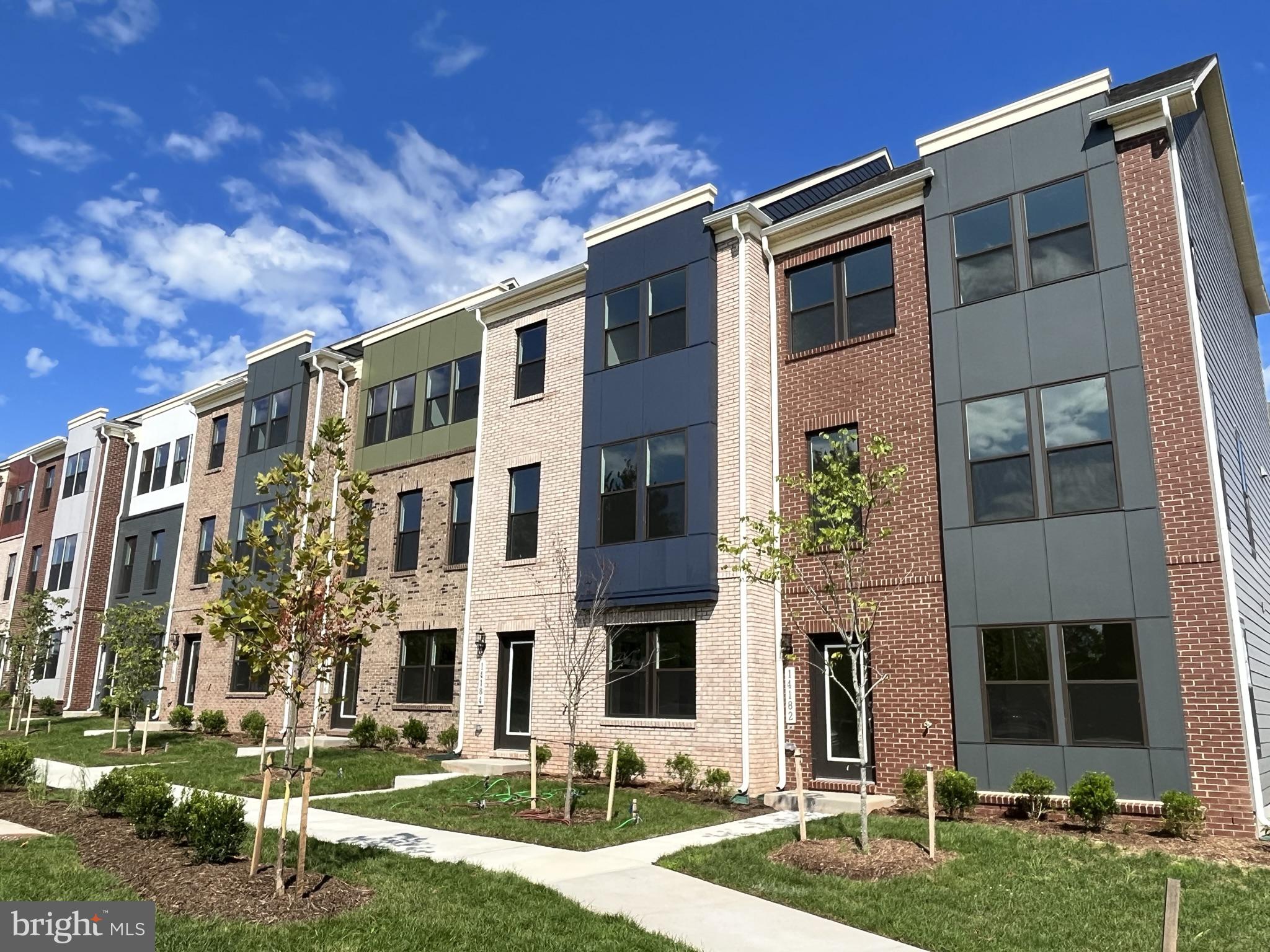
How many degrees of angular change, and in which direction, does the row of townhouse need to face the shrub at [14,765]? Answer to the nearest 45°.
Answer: approximately 45° to its right

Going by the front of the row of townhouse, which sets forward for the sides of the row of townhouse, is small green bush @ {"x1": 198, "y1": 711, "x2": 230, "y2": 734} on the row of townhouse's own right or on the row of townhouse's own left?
on the row of townhouse's own right

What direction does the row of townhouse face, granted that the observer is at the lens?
facing the viewer and to the left of the viewer

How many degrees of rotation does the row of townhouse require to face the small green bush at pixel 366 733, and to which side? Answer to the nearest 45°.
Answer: approximately 90° to its right
